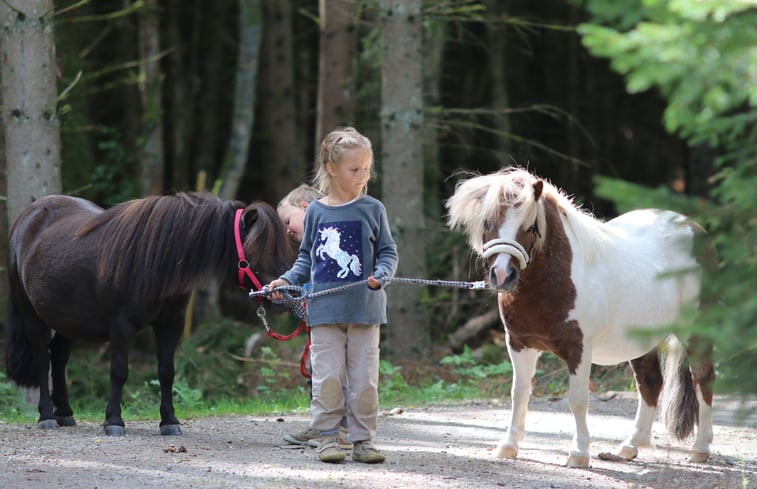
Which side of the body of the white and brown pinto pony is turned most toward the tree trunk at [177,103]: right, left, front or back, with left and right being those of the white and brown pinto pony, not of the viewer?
right

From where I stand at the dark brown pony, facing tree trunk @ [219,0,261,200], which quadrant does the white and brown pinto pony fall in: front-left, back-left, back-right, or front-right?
back-right

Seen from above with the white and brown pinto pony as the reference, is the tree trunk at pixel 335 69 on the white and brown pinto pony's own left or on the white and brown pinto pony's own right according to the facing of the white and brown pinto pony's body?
on the white and brown pinto pony's own right

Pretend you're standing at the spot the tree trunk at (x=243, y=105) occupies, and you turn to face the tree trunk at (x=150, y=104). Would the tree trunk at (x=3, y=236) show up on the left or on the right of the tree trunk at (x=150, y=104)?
left

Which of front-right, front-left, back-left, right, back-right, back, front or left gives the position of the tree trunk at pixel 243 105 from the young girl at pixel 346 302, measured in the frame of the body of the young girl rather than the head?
back

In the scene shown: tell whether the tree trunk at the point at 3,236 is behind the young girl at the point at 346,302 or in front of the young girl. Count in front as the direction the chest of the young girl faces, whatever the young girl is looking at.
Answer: behind

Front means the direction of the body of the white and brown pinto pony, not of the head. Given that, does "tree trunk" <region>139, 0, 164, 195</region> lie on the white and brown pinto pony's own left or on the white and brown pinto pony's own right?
on the white and brown pinto pony's own right

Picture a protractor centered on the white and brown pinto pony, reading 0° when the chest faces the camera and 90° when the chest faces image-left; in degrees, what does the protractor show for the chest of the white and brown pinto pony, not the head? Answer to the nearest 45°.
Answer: approximately 45°

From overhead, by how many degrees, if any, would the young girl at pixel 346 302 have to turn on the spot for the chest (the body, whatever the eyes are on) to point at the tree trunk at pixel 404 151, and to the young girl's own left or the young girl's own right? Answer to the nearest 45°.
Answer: approximately 180°

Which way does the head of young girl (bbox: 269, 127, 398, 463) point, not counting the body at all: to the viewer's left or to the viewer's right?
to the viewer's right

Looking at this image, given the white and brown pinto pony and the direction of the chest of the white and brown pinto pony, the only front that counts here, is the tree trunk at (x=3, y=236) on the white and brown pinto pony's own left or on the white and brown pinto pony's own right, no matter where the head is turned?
on the white and brown pinto pony's own right

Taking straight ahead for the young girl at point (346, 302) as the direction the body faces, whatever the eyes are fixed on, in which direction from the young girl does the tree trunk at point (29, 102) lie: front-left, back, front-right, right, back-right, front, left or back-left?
back-right

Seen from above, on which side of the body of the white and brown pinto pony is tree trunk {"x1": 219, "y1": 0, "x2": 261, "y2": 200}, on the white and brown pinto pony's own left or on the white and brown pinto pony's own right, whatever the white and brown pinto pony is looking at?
on the white and brown pinto pony's own right

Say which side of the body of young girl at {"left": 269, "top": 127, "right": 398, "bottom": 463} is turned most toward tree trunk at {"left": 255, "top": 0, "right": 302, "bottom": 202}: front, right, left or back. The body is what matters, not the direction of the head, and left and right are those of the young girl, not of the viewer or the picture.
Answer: back

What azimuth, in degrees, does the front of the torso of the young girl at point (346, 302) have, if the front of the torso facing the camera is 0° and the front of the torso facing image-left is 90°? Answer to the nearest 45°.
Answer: approximately 0°
